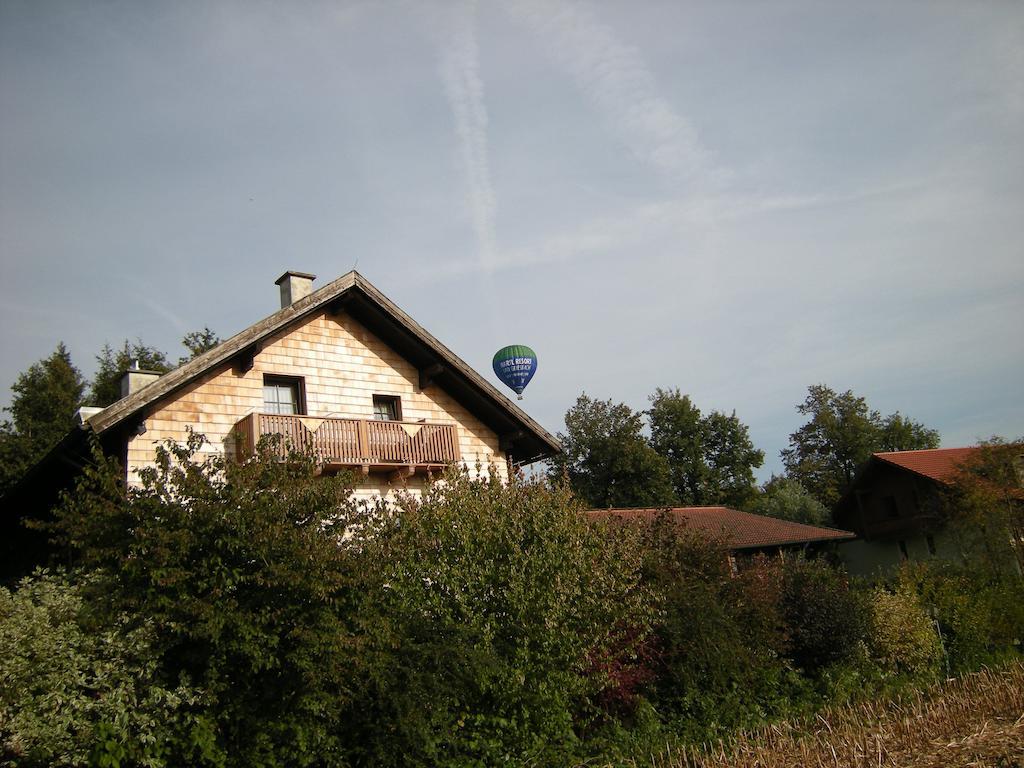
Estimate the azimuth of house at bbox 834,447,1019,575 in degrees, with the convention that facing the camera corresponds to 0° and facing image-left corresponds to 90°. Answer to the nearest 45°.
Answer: approximately 45°

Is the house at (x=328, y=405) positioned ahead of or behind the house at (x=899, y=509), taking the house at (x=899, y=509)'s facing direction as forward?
ahead

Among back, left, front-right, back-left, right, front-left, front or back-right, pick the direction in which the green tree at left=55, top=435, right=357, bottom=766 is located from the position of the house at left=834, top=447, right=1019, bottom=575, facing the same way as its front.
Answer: front-left

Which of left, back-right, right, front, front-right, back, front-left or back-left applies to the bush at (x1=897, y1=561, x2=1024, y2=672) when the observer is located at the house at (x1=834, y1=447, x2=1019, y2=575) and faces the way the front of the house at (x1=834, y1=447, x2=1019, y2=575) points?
front-left

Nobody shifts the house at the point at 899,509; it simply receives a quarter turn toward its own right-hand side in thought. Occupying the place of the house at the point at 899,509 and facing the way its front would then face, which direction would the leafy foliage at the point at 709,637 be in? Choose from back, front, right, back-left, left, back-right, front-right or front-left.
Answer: back-left

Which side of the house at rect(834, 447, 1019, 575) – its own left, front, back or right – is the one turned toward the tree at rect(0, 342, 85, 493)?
front

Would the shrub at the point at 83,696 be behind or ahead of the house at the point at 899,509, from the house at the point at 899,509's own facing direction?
ahead
